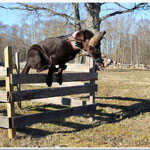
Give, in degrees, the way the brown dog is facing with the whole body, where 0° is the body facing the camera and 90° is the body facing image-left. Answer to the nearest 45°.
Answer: approximately 270°
